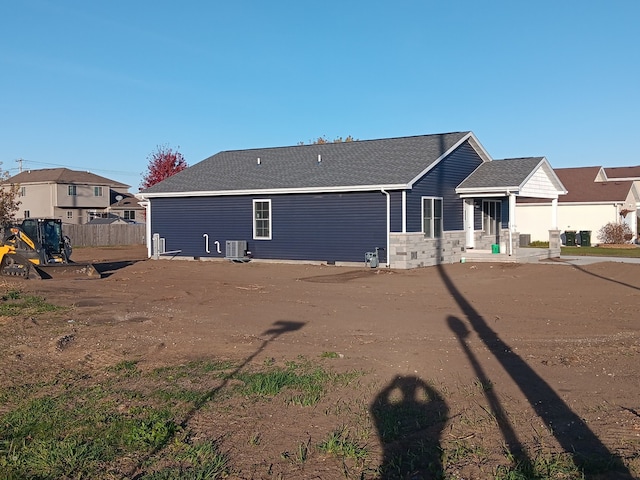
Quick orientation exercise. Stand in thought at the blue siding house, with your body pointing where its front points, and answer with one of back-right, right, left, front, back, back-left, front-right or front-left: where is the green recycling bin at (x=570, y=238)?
left

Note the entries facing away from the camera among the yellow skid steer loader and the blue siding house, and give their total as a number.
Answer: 0

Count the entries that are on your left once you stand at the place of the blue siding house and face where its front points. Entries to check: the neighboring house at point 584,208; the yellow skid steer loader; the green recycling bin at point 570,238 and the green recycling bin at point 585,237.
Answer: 3

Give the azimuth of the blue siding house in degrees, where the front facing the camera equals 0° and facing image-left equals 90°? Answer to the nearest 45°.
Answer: approximately 315°

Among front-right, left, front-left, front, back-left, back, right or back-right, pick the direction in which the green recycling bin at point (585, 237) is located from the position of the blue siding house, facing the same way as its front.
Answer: left
